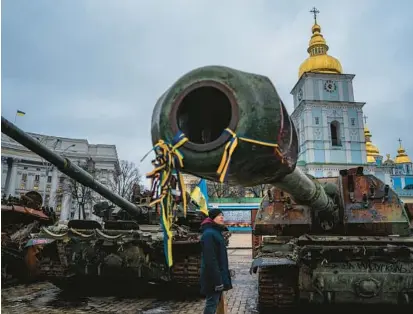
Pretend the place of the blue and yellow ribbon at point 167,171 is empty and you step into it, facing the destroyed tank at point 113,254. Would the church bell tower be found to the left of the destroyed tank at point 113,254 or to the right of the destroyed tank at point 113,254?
right

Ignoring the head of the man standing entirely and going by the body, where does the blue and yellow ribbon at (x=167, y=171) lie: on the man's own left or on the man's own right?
on the man's own right

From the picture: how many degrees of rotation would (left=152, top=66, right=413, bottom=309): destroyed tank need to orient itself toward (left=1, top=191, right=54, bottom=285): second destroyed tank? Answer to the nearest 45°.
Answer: approximately 135° to its right

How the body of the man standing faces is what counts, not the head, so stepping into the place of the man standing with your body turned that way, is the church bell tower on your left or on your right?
on your left

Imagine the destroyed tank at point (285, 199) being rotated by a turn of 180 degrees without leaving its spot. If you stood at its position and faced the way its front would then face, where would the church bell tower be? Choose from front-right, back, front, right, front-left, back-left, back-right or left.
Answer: front

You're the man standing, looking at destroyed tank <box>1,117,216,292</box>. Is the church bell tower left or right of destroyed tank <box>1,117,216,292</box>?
right

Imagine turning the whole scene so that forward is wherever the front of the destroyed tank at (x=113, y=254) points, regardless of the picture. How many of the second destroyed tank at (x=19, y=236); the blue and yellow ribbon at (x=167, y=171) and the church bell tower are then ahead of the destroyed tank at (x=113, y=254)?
1
